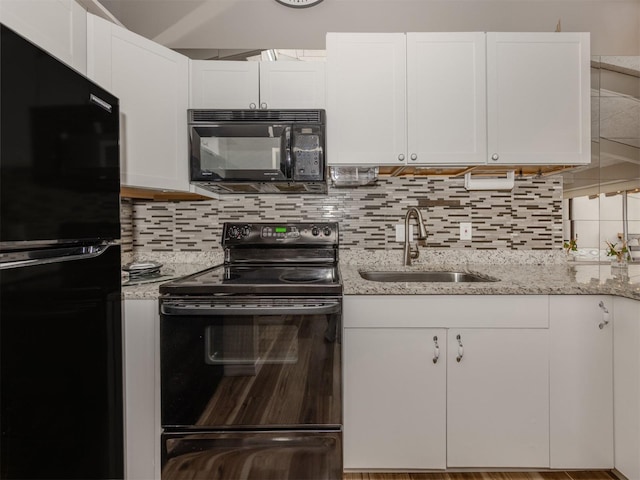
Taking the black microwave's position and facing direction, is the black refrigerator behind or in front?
in front

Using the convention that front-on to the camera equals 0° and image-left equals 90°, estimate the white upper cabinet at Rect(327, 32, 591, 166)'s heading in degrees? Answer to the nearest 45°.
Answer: approximately 0°

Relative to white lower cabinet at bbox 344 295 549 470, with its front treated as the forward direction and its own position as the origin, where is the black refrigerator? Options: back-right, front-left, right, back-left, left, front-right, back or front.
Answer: front-right

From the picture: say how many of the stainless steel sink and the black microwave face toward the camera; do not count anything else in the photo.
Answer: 2

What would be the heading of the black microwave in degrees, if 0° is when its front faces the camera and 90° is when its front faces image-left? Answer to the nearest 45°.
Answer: approximately 0°
